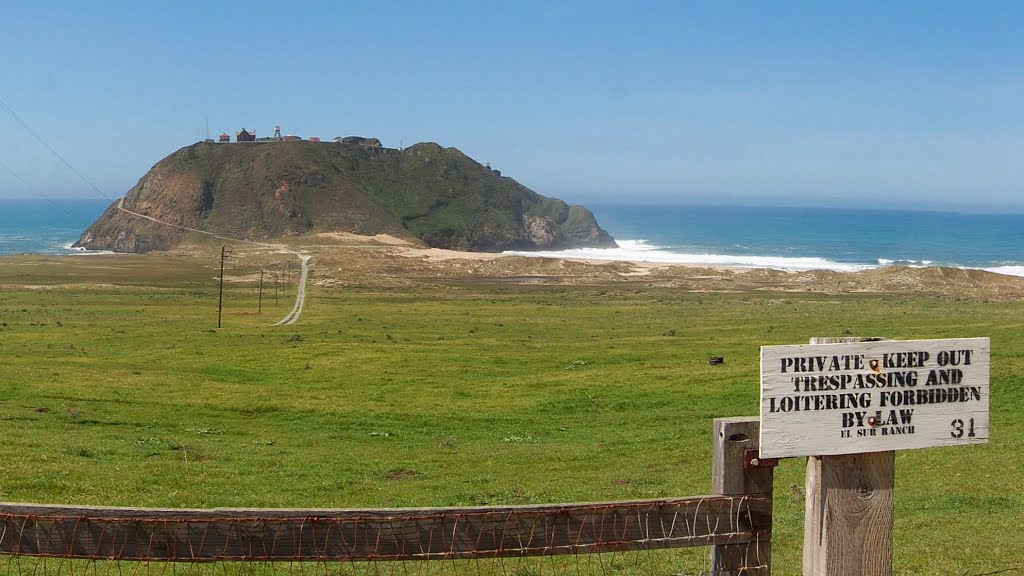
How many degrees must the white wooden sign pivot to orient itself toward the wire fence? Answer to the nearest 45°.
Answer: approximately 90° to its right

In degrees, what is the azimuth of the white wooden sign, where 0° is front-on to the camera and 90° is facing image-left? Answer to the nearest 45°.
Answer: approximately 0°

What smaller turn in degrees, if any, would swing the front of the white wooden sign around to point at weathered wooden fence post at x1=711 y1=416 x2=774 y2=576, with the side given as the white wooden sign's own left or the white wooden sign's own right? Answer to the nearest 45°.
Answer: approximately 90° to the white wooden sign's own right
